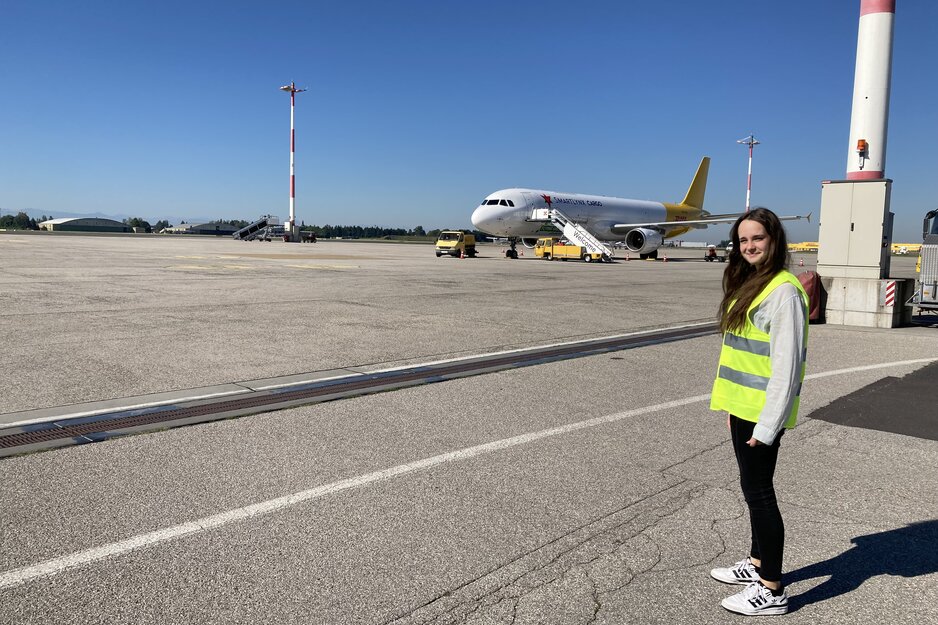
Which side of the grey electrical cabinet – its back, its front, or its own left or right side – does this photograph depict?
front

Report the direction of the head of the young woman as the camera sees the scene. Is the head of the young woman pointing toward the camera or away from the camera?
toward the camera

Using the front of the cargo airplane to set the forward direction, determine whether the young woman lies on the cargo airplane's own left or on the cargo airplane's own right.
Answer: on the cargo airplane's own left

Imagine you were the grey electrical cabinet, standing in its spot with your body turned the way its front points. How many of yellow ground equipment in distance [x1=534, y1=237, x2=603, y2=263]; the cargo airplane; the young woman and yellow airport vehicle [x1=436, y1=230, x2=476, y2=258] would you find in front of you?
1

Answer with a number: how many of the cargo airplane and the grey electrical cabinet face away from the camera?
0

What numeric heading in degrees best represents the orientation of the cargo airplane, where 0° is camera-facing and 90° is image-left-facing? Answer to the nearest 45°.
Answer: approximately 45°

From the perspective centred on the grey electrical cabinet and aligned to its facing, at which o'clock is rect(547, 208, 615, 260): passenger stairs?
The passenger stairs is roughly at 5 o'clock from the grey electrical cabinet.

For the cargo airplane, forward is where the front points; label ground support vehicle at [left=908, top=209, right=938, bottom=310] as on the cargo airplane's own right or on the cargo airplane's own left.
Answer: on the cargo airplane's own left

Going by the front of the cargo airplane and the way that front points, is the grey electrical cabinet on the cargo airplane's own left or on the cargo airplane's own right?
on the cargo airplane's own left
